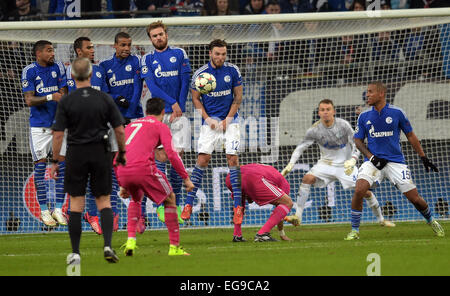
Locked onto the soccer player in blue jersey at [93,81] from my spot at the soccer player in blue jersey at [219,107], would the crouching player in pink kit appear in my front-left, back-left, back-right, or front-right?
back-left

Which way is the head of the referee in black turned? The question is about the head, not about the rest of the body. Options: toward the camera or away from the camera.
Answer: away from the camera

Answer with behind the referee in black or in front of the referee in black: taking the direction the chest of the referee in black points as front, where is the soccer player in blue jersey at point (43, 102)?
in front

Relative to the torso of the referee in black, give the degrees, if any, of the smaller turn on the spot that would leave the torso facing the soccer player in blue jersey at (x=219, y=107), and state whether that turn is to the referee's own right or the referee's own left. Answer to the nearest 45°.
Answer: approximately 45° to the referee's own right

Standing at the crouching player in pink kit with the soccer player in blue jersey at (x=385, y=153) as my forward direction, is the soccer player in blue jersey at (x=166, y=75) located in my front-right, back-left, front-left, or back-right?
back-left

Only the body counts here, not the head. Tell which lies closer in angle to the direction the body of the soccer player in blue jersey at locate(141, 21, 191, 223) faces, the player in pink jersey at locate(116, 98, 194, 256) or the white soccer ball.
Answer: the player in pink jersey

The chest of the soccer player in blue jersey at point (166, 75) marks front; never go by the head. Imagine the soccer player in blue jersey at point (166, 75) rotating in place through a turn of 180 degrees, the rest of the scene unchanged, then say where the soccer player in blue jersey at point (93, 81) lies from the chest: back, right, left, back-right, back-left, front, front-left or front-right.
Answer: left

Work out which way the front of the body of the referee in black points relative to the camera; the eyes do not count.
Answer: away from the camera

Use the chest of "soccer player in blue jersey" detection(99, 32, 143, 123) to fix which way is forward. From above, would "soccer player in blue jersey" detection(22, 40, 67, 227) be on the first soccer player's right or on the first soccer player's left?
on the first soccer player's right

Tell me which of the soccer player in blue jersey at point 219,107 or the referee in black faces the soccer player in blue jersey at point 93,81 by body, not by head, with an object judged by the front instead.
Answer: the referee in black

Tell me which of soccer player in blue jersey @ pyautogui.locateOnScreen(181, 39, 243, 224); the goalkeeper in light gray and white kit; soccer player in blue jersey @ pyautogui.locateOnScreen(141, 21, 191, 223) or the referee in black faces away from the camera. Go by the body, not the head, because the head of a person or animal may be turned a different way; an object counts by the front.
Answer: the referee in black

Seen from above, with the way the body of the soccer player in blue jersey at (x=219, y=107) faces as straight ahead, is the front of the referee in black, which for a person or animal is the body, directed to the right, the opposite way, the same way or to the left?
the opposite way
